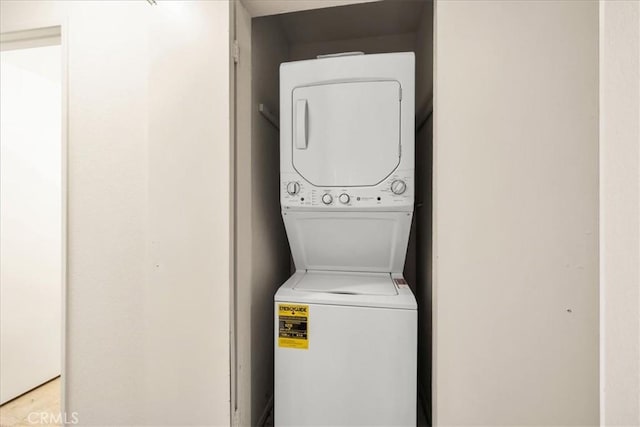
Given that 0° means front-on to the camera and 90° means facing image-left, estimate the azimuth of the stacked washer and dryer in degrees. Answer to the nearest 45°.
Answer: approximately 0°
